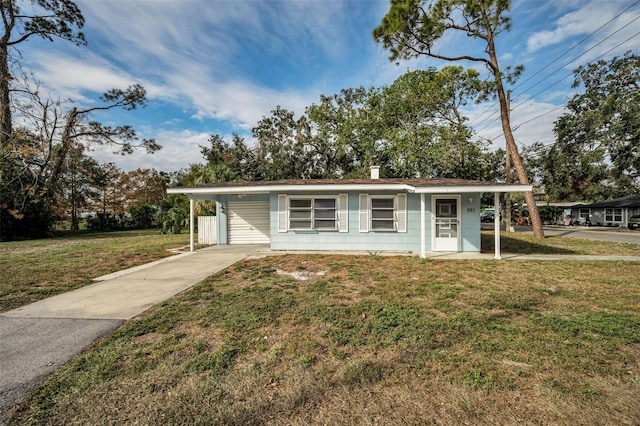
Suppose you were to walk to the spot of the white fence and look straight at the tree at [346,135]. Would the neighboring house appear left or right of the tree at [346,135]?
right

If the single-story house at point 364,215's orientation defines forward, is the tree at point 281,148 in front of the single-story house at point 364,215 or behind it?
behind

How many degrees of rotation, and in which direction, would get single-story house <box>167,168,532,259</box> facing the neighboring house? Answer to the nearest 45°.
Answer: approximately 135° to its left

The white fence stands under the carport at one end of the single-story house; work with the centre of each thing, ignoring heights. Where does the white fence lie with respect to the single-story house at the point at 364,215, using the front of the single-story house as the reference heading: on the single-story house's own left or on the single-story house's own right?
on the single-story house's own right

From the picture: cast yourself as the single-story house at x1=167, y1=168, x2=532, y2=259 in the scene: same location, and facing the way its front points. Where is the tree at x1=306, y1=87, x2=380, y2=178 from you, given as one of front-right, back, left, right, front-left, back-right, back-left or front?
back

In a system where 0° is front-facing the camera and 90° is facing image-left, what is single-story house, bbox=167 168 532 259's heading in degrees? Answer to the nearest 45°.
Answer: approximately 0°

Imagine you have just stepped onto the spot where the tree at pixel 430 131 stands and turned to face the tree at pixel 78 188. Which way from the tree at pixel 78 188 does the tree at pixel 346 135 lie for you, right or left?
right

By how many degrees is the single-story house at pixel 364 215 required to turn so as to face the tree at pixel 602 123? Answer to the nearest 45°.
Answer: approximately 135° to its left
